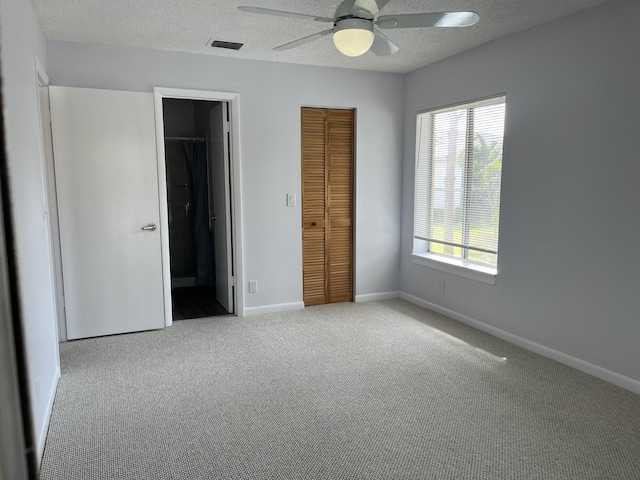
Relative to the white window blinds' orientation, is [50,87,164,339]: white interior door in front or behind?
in front

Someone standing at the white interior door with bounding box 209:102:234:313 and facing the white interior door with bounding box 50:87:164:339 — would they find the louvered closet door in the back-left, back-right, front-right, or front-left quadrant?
back-left

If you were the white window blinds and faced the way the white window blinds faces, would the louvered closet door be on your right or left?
on your right

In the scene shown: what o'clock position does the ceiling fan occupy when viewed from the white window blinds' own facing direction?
The ceiling fan is roughly at 11 o'clock from the white window blinds.

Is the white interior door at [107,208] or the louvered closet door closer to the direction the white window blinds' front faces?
the white interior door

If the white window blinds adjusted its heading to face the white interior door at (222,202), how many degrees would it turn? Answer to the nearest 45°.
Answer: approximately 45° to its right

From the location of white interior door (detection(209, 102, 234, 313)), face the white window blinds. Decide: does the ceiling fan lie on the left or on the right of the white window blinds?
right

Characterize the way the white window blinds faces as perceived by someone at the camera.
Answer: facing the viewer and to the left of the viewer
